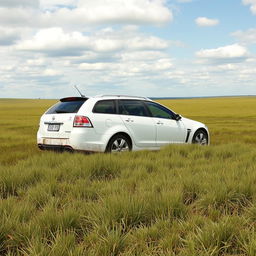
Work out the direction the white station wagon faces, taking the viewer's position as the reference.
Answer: facing away from the viewer and to the right of the viewer
